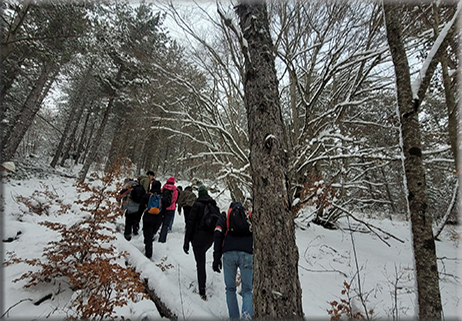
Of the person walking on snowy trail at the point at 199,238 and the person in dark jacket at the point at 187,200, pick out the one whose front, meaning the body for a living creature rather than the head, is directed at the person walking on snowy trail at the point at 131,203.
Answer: the person walking on snowy trail at the point at 199,238

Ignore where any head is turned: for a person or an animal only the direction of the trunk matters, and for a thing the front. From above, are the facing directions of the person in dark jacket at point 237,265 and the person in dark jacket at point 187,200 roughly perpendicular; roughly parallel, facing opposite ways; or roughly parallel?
roughly parallel

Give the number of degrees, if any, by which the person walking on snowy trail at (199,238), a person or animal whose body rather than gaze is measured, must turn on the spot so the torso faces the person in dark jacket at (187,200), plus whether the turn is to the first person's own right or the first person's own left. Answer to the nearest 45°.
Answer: approximately 45° to the first person's own right

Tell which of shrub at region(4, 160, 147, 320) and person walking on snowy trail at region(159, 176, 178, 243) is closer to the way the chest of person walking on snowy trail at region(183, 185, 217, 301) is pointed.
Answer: the person walking on snowy trail

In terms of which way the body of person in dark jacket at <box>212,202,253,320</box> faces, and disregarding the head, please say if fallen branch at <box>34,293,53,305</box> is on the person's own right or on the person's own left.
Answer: on the person's own left

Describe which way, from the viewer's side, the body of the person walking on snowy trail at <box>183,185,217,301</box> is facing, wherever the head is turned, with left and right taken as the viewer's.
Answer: facing away from the viewer and to the left of the viewer

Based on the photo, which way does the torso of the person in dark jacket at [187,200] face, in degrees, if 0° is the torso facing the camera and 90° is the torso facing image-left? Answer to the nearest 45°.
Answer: approximately 180°

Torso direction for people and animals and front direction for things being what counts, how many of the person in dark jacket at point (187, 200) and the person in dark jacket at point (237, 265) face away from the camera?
2

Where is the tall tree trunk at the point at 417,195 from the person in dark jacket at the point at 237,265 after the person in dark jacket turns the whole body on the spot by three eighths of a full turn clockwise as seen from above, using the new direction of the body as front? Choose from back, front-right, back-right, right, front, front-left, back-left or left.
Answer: front

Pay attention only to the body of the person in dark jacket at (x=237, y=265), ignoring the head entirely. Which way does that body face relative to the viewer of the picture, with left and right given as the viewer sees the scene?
facing away from the viewer

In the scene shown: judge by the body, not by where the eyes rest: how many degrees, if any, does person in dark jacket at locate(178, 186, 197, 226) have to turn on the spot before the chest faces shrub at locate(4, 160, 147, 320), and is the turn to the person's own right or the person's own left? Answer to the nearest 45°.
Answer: approximately 180°

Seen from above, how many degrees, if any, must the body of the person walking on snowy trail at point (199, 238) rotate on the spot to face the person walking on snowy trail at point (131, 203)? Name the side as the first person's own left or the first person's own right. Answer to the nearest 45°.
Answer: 0° — they already face them

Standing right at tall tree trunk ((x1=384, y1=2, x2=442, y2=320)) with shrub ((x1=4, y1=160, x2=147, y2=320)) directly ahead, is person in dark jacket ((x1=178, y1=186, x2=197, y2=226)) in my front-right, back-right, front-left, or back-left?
front-right
